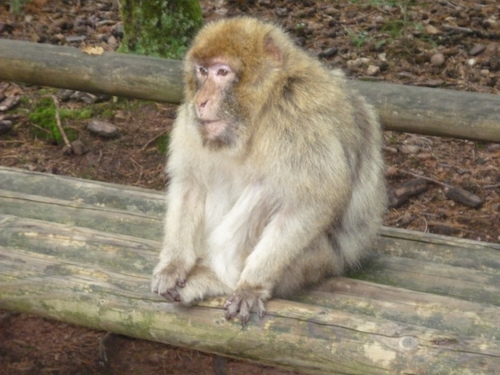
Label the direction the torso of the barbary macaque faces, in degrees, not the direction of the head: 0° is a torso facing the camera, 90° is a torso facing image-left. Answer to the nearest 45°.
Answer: approximately 45°

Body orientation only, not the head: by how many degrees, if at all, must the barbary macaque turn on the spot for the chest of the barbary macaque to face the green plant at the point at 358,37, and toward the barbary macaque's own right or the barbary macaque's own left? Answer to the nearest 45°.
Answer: approximately 135° to the barbary macaque's own right

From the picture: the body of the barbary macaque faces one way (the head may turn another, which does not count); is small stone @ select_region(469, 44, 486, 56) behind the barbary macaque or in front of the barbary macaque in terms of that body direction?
behind

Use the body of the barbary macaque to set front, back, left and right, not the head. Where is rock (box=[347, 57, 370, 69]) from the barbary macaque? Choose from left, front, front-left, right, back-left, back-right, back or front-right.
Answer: back-right

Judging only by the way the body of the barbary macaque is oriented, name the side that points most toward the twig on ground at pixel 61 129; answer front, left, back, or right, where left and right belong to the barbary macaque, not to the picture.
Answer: right

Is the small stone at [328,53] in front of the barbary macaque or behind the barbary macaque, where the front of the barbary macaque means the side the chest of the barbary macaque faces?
behind

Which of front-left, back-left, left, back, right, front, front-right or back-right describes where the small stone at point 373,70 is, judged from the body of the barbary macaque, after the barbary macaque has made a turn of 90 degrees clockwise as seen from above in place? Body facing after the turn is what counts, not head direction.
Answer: front-right

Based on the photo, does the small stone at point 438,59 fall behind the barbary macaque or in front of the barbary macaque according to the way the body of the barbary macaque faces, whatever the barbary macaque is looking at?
behind

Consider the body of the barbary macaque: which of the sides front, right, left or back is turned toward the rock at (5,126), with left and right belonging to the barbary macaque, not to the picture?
right

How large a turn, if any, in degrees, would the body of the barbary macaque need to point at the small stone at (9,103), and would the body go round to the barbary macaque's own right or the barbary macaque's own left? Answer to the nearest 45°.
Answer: approximately 90° to the barbary macaque's own right
